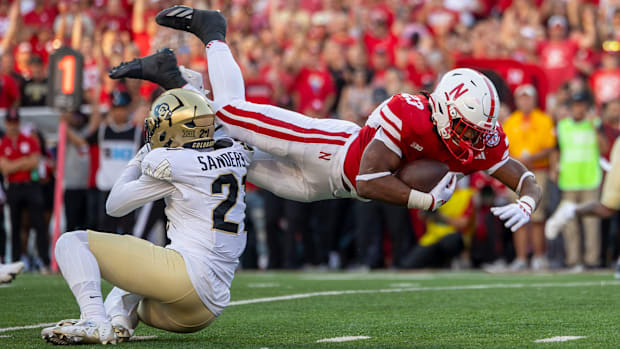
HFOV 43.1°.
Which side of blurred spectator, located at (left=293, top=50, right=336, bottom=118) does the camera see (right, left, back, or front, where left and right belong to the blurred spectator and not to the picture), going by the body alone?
front

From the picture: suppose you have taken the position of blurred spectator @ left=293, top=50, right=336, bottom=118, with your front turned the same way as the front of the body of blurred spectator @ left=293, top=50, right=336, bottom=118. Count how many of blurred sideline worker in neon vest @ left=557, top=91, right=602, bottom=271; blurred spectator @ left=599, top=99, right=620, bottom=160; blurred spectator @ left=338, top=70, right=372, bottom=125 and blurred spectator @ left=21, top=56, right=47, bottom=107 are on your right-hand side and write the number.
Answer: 1

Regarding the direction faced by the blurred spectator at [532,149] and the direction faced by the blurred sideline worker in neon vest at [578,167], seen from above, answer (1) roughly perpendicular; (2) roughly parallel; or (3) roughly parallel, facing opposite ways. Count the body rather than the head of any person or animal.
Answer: roughly parallel

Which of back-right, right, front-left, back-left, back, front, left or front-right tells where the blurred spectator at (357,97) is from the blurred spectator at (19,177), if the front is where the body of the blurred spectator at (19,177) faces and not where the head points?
left

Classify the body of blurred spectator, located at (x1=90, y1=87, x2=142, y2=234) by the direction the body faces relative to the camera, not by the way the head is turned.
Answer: toward the camera

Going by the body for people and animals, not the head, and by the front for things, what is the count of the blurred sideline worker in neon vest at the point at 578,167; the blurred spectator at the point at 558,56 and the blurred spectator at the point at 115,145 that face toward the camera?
3

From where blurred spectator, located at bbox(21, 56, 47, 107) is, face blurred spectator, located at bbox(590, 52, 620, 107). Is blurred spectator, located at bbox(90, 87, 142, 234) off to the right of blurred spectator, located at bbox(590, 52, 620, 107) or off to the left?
right

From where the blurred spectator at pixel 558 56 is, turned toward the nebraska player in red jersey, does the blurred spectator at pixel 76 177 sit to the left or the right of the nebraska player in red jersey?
right

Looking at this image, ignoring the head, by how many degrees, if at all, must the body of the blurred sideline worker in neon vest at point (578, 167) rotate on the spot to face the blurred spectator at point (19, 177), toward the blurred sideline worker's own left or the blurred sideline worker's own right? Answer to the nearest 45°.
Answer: approximately 90° to the blurred sideline worker's own right

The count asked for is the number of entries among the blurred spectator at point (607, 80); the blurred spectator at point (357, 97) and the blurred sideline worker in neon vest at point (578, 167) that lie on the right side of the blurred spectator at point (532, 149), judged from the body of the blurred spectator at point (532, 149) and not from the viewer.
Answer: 1

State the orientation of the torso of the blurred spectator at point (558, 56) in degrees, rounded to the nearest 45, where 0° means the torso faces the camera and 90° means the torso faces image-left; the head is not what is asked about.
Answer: approximately 0°

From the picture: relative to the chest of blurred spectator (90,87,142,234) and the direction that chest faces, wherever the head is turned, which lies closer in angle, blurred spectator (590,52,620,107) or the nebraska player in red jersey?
the nebraska player in red jersey

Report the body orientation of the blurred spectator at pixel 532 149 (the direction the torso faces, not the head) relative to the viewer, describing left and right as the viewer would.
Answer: facing the viewer

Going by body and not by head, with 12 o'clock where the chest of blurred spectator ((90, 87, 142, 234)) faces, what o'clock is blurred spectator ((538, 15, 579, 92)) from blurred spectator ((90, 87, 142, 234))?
blurred spectator ((538, 15, 579, 92)) is roughly at 9 o'clock from blurred spectator ((90, 87, 142, 234)).

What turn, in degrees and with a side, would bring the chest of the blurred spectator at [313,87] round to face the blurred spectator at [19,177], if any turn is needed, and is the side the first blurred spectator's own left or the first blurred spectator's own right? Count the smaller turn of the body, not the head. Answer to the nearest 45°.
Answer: approximately 90° to the first blurred spectator's own right
